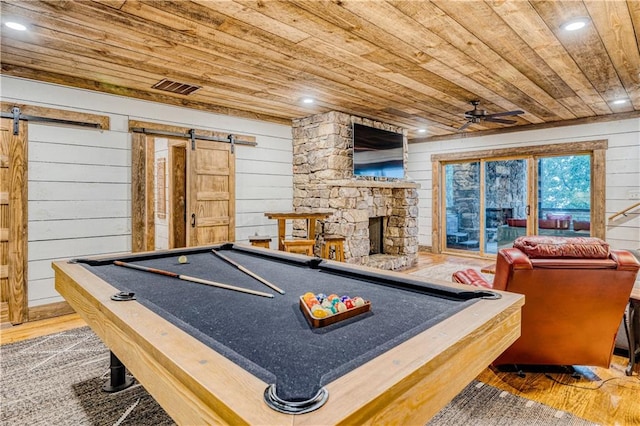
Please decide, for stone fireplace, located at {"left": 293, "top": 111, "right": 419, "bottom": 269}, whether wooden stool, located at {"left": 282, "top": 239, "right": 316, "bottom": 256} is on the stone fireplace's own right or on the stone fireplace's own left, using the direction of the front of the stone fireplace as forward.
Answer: on the stone fireplace's own right

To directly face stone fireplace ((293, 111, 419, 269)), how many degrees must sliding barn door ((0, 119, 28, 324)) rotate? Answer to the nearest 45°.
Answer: approximately 90° to its left

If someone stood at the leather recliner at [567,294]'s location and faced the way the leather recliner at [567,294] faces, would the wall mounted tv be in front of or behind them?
in front

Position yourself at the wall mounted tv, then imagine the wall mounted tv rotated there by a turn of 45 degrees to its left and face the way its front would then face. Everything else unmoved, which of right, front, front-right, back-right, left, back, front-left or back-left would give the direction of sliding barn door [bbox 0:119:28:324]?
back-right

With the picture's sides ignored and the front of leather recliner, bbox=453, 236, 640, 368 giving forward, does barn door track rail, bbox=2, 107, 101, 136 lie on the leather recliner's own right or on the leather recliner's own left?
on the leather recliner's own left

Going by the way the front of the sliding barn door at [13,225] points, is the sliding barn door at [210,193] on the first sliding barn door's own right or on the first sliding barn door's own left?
on the first sliding barn door's own left

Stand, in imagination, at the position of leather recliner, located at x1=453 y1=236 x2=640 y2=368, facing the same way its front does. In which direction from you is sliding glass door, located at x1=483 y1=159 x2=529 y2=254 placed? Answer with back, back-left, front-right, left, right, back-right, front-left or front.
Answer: front-right

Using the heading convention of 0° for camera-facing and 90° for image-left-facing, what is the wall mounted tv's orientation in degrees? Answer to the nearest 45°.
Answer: approximately 315°

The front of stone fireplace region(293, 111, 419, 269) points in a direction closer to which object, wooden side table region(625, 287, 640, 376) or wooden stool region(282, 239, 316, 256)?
the wooden side table

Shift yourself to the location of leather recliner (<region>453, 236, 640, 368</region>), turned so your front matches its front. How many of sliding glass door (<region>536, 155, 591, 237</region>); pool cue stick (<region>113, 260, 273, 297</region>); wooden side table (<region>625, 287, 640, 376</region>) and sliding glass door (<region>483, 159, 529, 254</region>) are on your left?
1

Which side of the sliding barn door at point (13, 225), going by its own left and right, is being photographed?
front

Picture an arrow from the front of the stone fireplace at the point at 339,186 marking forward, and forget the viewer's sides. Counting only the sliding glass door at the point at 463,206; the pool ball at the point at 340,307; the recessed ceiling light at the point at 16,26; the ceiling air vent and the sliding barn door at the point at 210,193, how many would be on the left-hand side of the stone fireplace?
1

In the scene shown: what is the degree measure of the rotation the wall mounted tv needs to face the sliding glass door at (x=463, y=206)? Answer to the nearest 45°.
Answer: approximately 90° to its left

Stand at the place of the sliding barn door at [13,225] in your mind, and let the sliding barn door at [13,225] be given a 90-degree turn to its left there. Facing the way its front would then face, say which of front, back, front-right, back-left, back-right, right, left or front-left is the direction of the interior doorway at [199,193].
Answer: front

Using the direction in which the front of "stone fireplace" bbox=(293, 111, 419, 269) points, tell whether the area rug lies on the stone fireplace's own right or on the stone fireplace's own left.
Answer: on the stone fireplace's own right

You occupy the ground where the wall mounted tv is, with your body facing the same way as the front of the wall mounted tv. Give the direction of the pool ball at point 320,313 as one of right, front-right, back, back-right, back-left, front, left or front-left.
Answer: front-right

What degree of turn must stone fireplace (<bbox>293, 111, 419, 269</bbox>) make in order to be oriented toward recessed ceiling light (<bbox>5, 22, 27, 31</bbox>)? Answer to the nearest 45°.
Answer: approximately 90° to its right
